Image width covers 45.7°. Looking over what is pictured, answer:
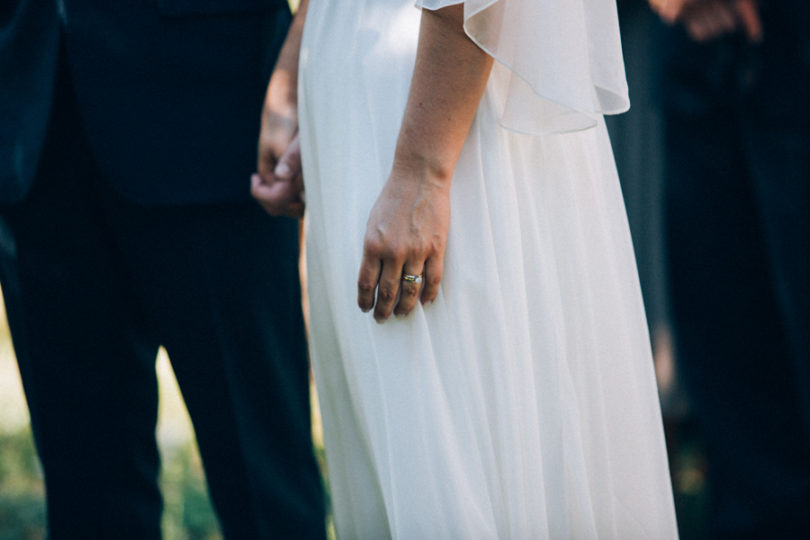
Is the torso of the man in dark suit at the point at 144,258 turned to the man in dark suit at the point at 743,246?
no
